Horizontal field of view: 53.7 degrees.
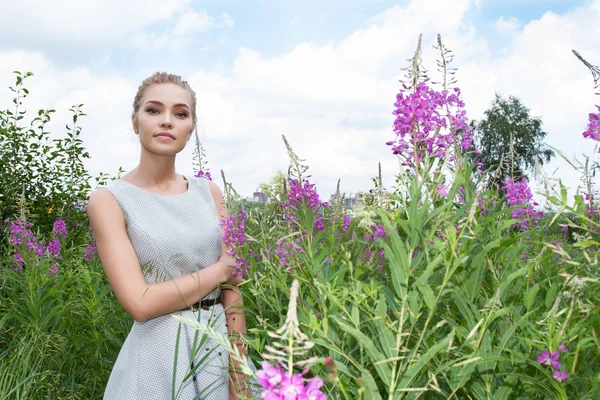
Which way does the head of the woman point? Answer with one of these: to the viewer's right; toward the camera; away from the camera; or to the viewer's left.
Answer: toward the camera

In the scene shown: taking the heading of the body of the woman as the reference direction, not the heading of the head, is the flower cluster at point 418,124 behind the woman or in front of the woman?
in front

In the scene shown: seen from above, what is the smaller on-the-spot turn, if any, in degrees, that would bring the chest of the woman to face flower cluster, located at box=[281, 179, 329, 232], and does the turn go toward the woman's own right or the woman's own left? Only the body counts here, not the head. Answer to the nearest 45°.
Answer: approximately 45° to the woman's own left

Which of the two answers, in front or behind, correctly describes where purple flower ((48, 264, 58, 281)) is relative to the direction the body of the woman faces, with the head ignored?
behind

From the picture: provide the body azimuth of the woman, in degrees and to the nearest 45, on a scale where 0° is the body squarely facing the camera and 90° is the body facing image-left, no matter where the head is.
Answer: approximately 315°

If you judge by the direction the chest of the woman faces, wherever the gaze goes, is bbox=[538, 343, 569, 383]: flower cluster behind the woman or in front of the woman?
in front
